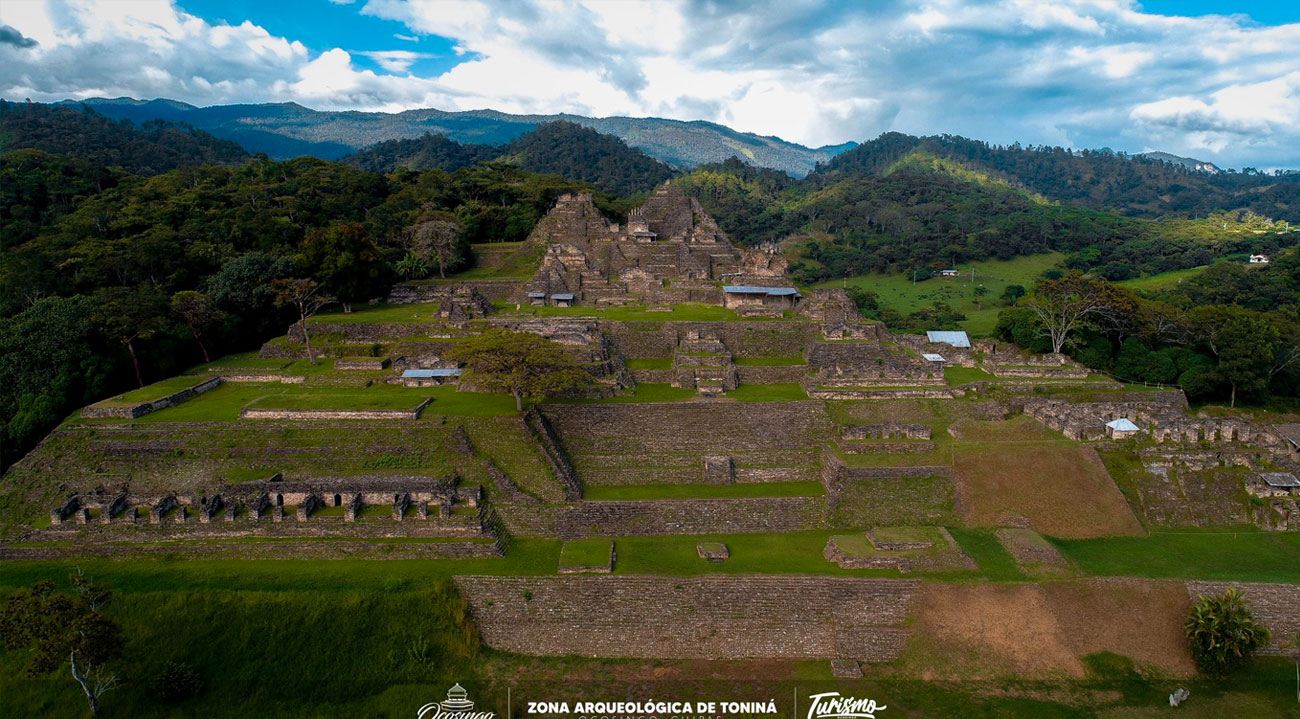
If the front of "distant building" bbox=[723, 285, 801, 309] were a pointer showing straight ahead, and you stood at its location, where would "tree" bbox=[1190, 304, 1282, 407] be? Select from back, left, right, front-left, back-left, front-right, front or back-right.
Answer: left

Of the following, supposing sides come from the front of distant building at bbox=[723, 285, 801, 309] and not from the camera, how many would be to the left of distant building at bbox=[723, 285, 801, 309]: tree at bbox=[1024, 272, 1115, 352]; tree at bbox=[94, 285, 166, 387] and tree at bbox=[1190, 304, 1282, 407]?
2

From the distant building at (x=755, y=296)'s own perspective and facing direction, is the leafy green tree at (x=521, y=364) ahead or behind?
ahead

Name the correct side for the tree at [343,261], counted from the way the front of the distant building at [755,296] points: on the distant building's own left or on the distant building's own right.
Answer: on the distant building's own right

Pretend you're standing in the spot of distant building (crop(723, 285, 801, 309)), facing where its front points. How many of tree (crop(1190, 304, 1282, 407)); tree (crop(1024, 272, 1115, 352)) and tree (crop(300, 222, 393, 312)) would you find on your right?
1

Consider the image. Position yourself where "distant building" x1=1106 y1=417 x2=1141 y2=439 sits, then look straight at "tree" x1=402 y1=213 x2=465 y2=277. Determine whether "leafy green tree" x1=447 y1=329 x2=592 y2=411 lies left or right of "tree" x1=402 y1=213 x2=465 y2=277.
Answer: left

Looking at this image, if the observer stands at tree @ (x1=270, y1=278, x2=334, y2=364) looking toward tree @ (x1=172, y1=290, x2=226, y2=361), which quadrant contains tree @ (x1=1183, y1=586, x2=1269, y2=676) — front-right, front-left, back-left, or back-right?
back-left

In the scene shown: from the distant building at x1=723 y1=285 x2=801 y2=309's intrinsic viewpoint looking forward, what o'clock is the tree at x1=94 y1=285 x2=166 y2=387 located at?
The tree is roughly at 2 o'clock from the distant building.

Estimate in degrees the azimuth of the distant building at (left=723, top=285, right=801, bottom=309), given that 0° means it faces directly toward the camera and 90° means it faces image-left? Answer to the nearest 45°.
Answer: approximately 0°

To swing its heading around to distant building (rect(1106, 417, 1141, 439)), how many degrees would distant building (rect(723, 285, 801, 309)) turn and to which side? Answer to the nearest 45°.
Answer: approximately 45° to its left

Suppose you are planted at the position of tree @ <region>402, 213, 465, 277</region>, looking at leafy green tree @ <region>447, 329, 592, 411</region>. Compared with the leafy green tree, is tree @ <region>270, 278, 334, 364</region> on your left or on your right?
right

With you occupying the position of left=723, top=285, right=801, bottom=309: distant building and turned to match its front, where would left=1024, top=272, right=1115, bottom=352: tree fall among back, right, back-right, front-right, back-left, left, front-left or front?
left
